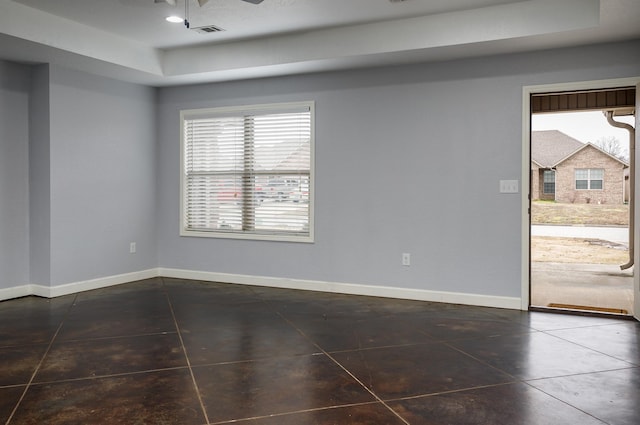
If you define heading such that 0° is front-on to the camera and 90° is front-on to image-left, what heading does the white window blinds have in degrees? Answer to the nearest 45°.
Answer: approximately 45°

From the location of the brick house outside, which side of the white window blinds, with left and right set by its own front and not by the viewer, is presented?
back

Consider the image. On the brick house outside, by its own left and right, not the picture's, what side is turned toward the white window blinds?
front

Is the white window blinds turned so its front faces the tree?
no

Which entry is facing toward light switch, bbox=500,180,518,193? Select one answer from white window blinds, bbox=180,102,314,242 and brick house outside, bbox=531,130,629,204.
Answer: the brick house outside

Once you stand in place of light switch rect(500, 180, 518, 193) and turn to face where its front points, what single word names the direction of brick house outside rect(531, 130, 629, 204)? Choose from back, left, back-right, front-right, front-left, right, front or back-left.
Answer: back

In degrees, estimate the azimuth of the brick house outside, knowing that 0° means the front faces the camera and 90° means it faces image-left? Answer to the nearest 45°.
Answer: approximately 0°

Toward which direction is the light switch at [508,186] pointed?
toward the camera

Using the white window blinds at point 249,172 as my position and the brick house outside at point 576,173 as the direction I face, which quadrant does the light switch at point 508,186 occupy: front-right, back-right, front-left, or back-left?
front-right

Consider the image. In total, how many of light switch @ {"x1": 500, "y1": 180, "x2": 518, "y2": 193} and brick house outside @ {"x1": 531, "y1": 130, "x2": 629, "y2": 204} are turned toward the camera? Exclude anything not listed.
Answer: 2

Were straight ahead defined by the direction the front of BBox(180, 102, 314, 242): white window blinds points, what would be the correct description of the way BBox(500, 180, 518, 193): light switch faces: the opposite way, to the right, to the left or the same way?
the same way

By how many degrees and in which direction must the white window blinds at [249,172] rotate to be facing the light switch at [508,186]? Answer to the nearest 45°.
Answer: approximately 90° to its left

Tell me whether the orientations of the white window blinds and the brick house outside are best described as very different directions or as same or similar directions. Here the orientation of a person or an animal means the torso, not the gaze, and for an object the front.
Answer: same or similar directions
